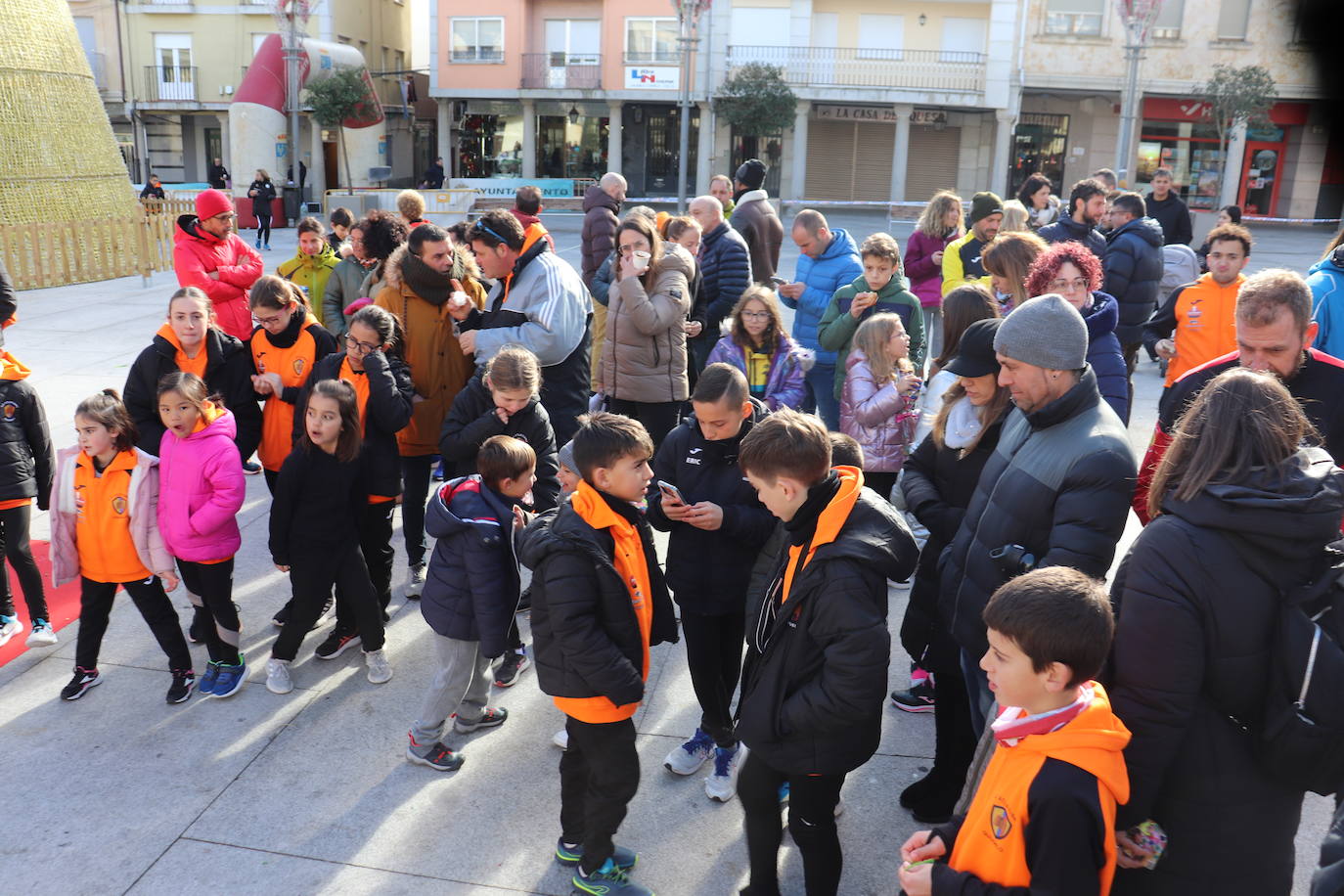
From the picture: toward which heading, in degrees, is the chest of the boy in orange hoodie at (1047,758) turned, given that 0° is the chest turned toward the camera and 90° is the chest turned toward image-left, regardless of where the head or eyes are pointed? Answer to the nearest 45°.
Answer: approximately 45°

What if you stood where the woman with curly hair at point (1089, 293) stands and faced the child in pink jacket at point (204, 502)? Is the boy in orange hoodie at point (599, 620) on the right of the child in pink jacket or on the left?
left

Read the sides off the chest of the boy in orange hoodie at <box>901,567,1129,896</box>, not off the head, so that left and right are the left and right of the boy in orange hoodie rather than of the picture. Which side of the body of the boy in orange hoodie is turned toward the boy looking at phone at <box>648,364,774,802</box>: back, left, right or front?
right

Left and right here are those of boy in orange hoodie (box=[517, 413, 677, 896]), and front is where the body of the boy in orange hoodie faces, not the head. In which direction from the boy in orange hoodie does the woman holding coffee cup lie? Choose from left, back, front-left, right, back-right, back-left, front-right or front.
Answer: back-left

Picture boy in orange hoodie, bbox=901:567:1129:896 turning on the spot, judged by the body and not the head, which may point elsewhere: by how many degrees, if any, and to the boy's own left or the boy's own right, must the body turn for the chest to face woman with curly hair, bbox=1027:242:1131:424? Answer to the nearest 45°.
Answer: approximately 135° to the boy's own right

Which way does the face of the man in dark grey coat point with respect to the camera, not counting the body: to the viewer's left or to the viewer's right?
to the viewer's left

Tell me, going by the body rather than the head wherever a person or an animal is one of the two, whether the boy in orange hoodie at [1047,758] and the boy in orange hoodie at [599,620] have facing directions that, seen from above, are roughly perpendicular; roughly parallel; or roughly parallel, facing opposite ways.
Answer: roughly perpendicular

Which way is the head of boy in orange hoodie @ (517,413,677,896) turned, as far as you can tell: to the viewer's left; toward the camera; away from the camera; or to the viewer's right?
to the viewer's right

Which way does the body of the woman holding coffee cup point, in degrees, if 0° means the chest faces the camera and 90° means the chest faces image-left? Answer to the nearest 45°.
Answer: approximately 45°

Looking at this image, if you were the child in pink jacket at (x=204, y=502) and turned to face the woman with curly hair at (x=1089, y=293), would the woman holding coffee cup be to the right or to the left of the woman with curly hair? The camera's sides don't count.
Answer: left

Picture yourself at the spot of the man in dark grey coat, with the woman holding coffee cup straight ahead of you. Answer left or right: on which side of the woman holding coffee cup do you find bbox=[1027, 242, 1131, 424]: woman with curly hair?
right

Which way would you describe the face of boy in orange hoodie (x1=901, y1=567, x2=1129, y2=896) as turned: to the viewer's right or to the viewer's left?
to the viewer's left
